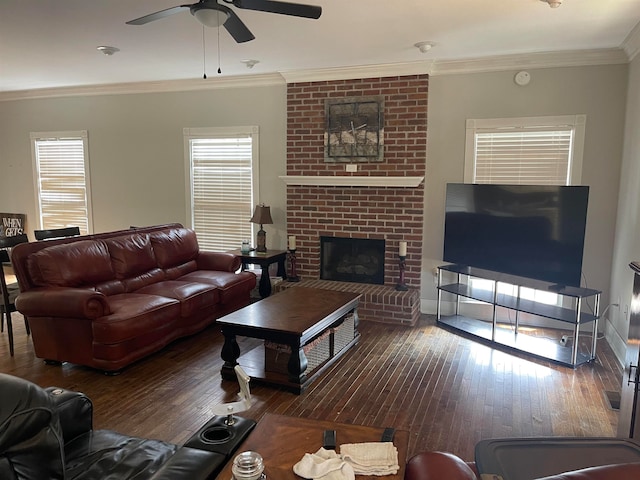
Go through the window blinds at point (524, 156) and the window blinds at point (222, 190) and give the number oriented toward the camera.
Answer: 2

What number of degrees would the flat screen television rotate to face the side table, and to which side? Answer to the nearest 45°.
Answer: approximately 45° to its right

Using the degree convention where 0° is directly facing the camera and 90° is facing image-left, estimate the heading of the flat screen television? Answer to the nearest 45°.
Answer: approximately 45°

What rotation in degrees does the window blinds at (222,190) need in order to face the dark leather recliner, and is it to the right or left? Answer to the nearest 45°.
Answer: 0° — it already faces it

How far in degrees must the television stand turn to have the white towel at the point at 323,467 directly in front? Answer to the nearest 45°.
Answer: approximately 45° to its left

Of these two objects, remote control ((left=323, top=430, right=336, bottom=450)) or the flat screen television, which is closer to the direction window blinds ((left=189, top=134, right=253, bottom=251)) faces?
the remote control

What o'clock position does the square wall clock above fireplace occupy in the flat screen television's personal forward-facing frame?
The square wall clock above fireplace is roughly at 2 o'clock from the flat screen television.

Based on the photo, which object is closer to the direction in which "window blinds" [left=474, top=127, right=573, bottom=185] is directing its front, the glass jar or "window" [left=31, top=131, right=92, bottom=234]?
the glass jar

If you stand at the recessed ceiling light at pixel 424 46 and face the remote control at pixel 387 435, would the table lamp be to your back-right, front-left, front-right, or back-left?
back-right

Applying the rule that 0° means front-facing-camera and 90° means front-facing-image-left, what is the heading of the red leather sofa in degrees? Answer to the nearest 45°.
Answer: approximately 315°
